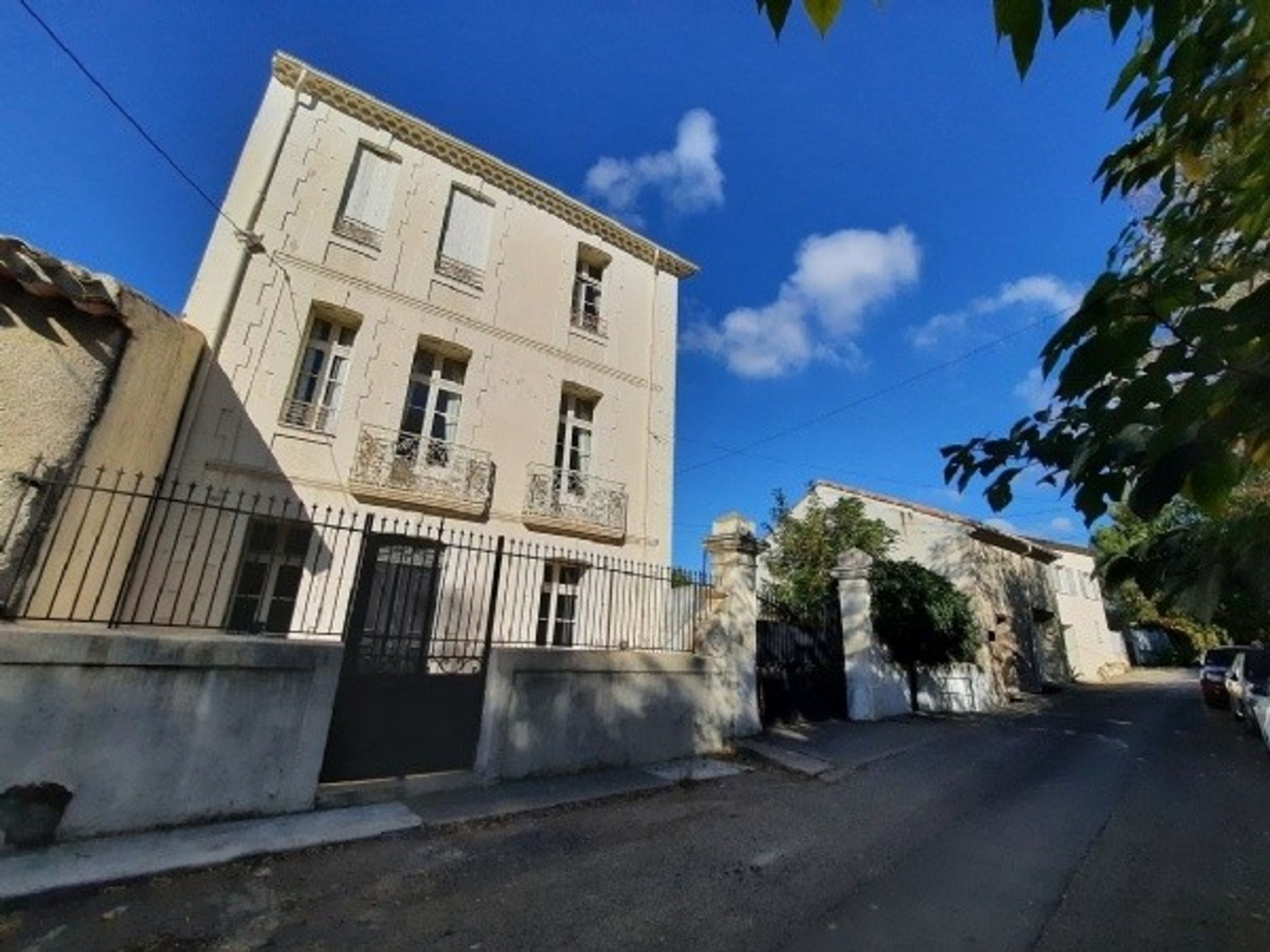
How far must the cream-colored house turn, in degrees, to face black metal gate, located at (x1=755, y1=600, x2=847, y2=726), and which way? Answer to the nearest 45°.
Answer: approximately 45° to its left

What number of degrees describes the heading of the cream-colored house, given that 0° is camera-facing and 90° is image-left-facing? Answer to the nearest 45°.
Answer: approximately 315°
